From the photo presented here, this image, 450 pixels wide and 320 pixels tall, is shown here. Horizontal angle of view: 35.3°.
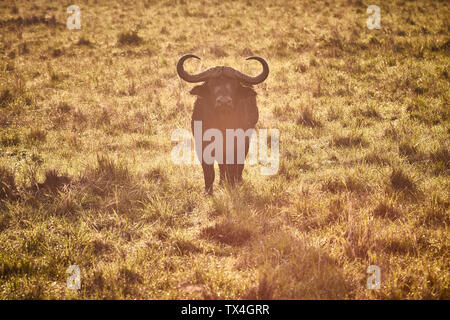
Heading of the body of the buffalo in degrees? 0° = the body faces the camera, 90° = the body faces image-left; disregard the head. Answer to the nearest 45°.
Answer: approximately 0°
